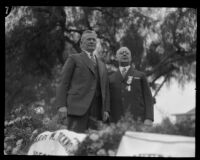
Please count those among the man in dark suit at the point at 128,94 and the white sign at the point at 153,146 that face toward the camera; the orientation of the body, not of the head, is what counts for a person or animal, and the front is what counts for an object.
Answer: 2

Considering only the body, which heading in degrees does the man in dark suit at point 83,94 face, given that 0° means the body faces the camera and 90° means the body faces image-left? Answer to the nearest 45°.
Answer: approximately 315°

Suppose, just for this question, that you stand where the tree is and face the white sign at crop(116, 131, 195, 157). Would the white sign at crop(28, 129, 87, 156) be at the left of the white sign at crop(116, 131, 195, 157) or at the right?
right

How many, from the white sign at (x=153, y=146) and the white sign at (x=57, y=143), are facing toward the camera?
2

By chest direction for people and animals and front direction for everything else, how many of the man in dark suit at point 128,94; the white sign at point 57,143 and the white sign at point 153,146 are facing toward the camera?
3

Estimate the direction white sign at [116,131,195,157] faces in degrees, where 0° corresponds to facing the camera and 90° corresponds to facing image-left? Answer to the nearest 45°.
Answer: approximately 0°

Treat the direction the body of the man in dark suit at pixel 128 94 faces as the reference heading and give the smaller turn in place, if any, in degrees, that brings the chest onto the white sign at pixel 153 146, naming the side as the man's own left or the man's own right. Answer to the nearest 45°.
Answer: approximately 45° to the man's own left

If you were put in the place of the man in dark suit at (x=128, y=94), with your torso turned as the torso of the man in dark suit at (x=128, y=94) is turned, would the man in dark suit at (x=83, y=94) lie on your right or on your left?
on your right
